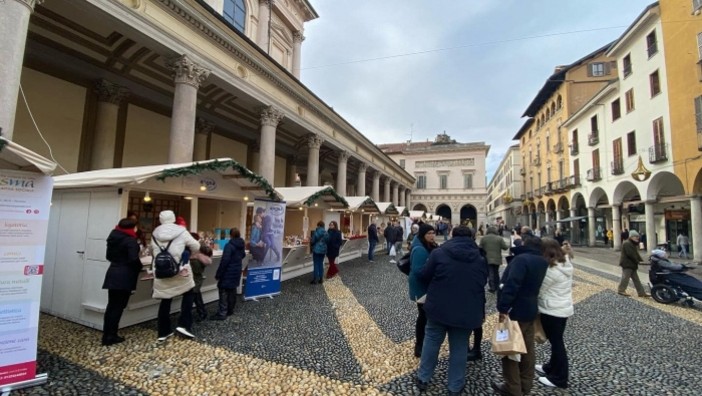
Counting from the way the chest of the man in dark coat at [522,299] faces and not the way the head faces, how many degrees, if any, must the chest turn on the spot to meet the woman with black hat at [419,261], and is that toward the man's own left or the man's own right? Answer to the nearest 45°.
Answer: approximately 45° to the man's own left

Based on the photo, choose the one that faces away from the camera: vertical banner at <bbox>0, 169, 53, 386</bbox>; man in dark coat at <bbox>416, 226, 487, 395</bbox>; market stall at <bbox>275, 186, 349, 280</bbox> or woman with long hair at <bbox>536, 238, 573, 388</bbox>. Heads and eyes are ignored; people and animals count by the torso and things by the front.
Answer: the man in dark coat

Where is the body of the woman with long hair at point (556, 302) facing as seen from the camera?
to the viewer's left

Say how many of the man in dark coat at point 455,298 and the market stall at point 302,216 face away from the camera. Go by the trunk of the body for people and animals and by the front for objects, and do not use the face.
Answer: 1

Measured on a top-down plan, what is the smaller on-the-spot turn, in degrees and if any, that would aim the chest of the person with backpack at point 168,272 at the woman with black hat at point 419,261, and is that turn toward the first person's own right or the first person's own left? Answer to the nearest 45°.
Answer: approximately 90° to the first person's own right

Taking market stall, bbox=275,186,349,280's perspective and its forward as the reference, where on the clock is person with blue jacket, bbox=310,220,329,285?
The person with blue jacket is roughly at 1 o'clock from the market stall.

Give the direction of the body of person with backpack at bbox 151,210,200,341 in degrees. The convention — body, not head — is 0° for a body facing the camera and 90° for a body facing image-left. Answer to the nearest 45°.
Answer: approximately 225°

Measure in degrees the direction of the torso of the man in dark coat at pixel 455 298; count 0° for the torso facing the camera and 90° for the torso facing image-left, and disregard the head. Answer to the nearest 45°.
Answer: approximately 180°
